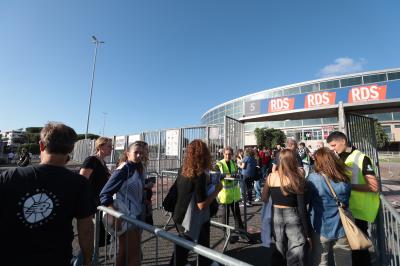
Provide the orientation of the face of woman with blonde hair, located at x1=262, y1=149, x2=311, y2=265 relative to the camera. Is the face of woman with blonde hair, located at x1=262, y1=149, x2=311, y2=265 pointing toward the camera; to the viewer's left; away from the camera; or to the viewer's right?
away from the camera

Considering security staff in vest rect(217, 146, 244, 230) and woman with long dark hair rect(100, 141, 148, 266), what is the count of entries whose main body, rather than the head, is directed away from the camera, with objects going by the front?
0

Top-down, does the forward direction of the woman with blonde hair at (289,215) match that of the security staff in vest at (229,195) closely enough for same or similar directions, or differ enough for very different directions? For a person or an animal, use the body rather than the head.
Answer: very different directions

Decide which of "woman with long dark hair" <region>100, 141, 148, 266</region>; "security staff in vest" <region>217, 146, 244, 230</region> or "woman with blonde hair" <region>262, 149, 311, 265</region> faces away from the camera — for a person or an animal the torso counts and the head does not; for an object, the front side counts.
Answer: the woman with blonde hair

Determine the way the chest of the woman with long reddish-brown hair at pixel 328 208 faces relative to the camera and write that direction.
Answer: away from the camera

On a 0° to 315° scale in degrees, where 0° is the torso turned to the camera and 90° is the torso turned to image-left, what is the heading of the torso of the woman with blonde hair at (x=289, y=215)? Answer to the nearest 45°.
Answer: approximately 180°

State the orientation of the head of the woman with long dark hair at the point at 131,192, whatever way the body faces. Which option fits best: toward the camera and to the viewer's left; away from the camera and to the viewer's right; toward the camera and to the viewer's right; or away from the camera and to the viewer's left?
toward the camera and to the viewer's right

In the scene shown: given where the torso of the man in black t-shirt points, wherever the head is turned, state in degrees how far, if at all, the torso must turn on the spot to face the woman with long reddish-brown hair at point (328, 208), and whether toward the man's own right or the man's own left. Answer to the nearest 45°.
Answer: approximately 90° to the man's own right

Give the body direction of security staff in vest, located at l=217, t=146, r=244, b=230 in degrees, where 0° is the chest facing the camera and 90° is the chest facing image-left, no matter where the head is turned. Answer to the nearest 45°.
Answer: approximately 0°

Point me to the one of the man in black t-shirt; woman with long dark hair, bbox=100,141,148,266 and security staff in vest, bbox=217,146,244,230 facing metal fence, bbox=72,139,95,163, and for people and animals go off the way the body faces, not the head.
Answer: the man in black t-shirt

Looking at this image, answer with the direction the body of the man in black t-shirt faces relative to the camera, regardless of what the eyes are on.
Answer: away from the camera

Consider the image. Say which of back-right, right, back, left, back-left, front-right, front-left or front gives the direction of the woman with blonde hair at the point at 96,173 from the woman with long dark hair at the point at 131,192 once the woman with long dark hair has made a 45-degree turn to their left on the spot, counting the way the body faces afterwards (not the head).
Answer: back-left
